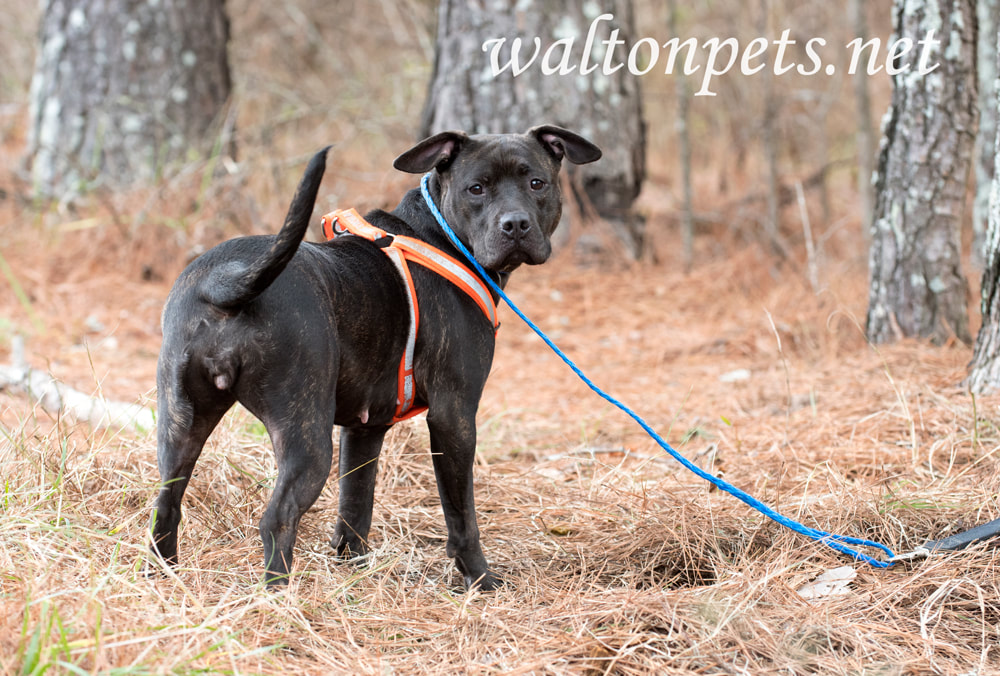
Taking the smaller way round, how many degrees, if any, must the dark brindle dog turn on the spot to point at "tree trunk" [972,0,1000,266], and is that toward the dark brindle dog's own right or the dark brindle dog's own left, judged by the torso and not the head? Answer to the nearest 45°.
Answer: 0° — it already faces it

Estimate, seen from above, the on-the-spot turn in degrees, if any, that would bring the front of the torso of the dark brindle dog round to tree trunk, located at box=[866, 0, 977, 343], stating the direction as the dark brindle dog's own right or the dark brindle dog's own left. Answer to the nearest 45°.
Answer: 0° — it already faces it

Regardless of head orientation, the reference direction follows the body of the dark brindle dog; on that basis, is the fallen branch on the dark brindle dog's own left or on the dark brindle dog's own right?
on the dark brindle dog's own left

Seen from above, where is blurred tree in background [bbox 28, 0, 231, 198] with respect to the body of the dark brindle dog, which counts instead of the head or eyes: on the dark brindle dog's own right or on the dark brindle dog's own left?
on the dark brindle dog's own left

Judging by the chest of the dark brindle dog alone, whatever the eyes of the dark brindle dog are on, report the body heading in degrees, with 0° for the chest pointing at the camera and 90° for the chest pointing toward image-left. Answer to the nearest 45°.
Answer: approximately 225°

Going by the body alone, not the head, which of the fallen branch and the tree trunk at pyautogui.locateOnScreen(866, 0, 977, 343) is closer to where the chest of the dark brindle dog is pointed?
the tree trunk
